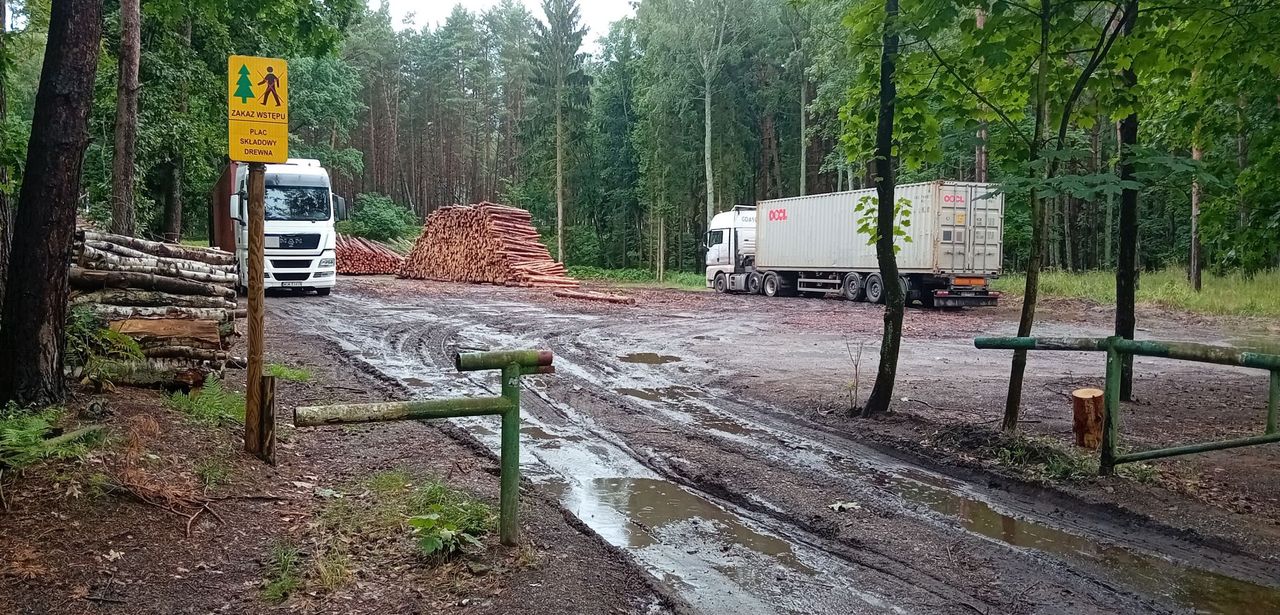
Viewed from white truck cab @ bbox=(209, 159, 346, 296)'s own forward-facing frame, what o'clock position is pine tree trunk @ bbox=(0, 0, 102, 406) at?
The pine tree trunk is roughly at 12 o'clock from the white truck cab.

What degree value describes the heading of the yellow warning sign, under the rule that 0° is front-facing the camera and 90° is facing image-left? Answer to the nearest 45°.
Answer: approximately 0°

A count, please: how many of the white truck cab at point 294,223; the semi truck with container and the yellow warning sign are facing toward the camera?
2

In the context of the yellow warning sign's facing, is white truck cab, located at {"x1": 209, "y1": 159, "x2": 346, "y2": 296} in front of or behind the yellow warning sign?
behind

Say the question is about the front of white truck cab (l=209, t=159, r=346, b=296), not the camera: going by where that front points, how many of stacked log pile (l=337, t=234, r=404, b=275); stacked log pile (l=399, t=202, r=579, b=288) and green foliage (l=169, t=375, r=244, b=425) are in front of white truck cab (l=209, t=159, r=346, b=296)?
1

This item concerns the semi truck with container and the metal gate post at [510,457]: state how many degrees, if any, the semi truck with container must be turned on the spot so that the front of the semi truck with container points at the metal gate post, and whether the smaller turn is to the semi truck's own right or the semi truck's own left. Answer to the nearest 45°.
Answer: approximately 135° to the semi truck's own left

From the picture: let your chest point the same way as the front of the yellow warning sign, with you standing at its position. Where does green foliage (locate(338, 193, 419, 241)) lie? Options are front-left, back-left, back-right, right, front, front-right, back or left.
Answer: back

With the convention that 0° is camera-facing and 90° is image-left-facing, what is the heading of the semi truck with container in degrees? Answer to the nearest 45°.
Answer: approximately 135°

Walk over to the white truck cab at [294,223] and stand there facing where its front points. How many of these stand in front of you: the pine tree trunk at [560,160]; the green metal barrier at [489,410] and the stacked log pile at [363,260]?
1

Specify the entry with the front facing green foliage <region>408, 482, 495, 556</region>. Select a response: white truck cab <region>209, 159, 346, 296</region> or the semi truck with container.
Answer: the white truck cab

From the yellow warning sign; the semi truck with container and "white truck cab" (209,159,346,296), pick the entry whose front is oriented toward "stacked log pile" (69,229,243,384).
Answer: the white truck cab
